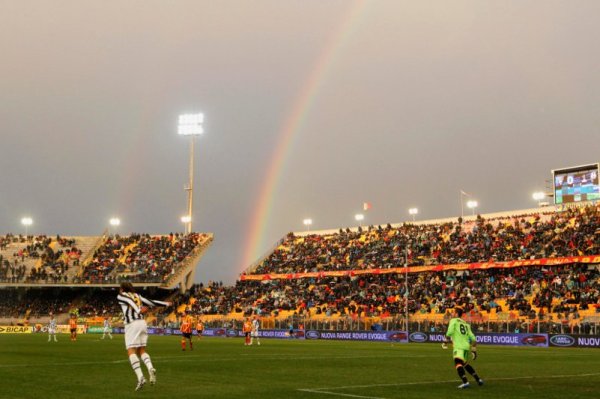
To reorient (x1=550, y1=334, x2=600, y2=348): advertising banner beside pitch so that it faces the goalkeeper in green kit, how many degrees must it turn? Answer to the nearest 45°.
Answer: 0° — it already faces them

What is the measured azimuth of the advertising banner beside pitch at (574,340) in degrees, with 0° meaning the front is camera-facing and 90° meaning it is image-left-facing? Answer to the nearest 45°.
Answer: approximately 0°
